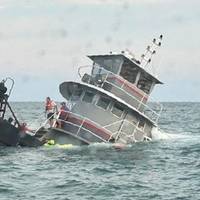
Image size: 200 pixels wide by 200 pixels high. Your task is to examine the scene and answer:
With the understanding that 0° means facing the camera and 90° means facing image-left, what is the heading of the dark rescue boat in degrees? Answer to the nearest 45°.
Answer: approximately 270°

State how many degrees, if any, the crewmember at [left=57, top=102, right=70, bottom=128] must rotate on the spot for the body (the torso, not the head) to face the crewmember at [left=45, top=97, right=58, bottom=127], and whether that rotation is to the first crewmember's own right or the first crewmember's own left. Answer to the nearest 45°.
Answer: approximately 45° to the first crewmember's own right

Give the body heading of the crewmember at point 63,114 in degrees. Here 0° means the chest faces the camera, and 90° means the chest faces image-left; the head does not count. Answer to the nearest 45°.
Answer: approximately 90°
